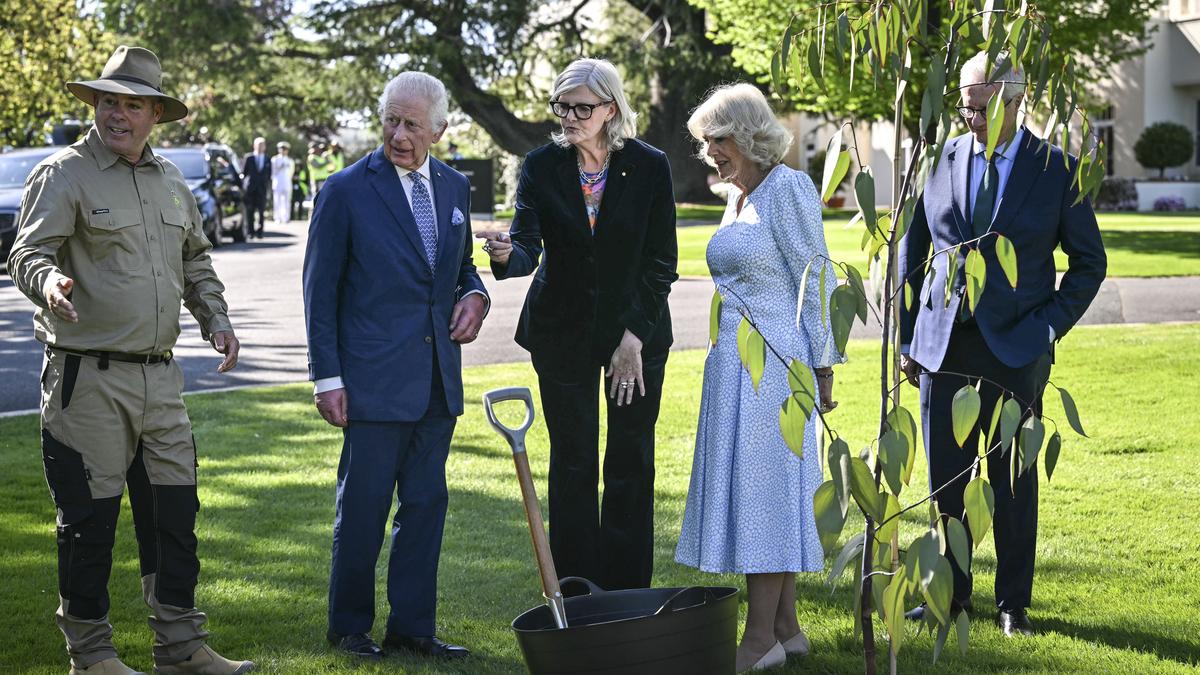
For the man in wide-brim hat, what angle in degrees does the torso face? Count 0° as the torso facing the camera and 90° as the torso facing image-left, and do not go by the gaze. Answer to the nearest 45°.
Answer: approximately 315°

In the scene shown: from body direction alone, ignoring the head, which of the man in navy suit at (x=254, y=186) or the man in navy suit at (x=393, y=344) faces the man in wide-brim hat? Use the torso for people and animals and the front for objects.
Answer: the man in navy suit at (x=254, y=186)

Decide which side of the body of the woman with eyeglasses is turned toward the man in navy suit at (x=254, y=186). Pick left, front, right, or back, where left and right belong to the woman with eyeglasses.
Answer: back

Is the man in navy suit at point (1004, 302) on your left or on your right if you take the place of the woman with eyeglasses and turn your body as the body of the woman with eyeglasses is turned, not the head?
on your left

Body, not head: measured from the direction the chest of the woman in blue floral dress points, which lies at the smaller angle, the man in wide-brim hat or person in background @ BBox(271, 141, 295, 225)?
the man in wide-brim hat

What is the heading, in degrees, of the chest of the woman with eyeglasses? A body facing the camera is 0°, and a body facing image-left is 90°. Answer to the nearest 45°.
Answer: approximately 0°

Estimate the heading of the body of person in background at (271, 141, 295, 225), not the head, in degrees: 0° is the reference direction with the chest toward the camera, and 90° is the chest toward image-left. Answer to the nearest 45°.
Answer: approximately 0°

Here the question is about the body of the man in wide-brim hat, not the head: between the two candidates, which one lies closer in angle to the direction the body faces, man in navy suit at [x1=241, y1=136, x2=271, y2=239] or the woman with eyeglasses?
the woman with eyeglasses

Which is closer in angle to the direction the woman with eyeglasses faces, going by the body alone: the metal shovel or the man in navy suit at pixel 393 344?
the metal shovel

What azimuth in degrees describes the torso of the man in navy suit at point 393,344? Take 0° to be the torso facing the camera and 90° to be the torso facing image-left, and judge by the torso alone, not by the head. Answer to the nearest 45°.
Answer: approximately 315°

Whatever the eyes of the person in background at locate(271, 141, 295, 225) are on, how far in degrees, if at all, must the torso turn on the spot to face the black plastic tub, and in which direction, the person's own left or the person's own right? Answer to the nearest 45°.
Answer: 0° — they already face it
